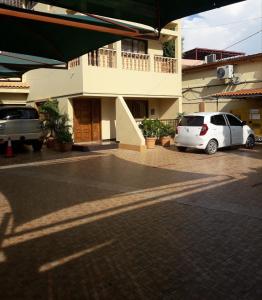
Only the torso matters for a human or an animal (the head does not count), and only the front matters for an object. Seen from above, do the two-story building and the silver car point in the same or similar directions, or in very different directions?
very different directions

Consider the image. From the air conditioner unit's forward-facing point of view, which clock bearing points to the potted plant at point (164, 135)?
The potted plant is roughly at 12 o'clock from the air conditioner unit.

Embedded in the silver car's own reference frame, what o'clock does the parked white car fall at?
The parked white car is roughly at 4 o'clock from the silver car.

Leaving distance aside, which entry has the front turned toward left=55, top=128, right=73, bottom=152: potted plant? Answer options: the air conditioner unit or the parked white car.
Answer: the air conditioner unit

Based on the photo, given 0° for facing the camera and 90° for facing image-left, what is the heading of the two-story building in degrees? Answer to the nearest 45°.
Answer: approximately 0°

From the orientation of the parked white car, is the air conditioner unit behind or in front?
in front

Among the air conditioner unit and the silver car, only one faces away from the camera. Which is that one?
the silver car

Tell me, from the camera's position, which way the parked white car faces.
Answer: facing away from the viewer and to the right of the viewer

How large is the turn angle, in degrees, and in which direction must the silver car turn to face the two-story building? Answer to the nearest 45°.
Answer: approximately 90° to its right

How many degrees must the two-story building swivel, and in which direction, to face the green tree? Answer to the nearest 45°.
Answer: approximately 135° to its left

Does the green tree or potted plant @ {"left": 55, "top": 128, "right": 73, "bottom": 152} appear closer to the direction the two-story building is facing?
the potted plant

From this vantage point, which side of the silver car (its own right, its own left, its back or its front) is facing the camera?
back

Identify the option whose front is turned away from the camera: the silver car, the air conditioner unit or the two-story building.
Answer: the silver car

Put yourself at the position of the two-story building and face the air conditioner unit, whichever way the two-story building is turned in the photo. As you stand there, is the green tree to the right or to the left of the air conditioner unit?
left

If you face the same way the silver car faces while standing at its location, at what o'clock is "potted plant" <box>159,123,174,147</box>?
The potted plant is roughly at 3 o'clock from the silver car.
